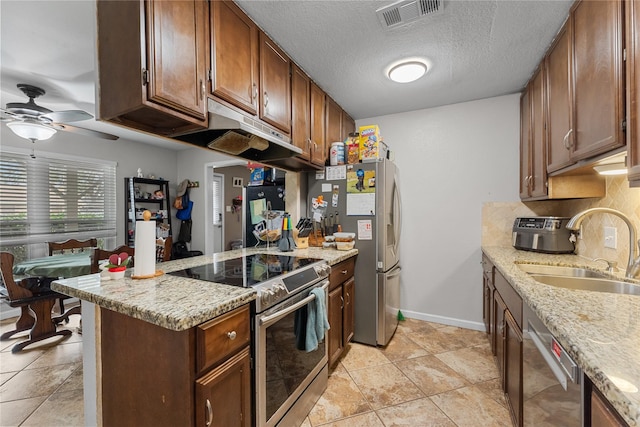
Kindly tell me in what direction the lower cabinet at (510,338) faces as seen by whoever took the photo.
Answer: facing to the left of the viewer

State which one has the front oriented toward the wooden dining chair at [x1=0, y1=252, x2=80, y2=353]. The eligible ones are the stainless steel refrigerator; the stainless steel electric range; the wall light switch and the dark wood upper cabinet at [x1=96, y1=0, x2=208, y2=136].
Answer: the wall light switch

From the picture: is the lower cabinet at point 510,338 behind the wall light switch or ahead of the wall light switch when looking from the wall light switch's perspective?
ahead

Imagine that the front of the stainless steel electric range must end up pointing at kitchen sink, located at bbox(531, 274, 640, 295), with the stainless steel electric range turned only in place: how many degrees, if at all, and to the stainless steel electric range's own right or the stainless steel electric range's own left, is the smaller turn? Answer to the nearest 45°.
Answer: approximately 45° to the stainless steel electric range's own left

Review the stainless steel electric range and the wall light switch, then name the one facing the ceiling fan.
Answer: the wall light switch

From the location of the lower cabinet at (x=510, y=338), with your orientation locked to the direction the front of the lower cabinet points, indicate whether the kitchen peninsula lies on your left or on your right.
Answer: on your left

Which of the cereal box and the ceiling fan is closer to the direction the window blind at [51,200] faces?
the cereal box

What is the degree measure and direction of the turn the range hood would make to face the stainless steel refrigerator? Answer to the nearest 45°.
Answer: approximately 45° to its left

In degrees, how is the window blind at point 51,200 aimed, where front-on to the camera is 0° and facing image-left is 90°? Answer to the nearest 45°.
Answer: approximately 315°

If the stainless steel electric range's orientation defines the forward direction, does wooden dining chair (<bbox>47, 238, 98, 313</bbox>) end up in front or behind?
behind

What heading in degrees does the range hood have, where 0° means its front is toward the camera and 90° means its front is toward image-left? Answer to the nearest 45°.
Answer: approximately 315°

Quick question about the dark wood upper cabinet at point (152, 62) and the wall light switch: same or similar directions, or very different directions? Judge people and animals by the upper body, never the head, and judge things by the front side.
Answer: very different directions

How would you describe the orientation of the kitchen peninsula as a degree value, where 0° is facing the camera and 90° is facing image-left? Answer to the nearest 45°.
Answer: approximately 315°
